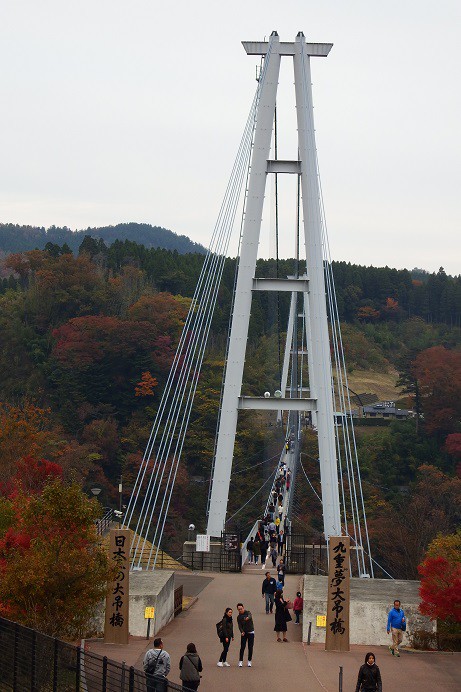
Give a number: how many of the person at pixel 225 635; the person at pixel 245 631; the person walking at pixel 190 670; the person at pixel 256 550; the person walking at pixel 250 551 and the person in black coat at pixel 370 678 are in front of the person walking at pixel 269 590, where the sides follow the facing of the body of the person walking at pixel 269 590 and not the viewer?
4

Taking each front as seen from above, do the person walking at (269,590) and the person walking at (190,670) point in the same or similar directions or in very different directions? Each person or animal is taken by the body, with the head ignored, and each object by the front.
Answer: very different directions

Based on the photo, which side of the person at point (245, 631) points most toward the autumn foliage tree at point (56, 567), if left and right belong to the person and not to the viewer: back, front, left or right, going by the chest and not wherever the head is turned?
right

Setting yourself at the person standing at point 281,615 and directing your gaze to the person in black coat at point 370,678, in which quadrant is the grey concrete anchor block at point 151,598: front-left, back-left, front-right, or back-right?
back-right

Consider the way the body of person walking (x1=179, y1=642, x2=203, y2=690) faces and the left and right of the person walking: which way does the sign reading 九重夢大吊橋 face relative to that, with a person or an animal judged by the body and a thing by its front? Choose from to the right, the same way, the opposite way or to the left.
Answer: the opposite way

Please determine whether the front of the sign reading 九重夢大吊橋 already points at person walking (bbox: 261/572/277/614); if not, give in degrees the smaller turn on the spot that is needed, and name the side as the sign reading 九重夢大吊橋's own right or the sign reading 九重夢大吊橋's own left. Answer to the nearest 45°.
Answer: approximately 180°

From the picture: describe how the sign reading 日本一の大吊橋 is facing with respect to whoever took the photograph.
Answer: facing the viewer

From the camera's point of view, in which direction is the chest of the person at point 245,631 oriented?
toward the camera

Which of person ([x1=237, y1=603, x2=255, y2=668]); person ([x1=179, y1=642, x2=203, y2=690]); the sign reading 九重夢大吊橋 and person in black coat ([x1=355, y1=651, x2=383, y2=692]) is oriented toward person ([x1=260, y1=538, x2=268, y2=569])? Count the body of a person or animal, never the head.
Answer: person ([x1=179, y1=642, x2=203, y2=690])

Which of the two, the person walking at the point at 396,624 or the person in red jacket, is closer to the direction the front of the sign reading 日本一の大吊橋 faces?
the person walking

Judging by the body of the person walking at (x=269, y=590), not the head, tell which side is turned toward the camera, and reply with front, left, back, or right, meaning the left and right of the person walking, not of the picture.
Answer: front

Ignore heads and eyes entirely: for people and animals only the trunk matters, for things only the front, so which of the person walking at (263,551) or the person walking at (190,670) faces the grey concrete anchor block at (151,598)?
the person walking at (190,670)

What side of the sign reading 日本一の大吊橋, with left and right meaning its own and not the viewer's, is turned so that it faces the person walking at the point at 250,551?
back

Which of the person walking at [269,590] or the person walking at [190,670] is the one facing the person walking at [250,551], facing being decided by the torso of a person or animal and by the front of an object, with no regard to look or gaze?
the person walking at [190,670]

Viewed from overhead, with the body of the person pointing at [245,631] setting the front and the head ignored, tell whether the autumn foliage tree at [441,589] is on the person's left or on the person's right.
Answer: on the person's left
